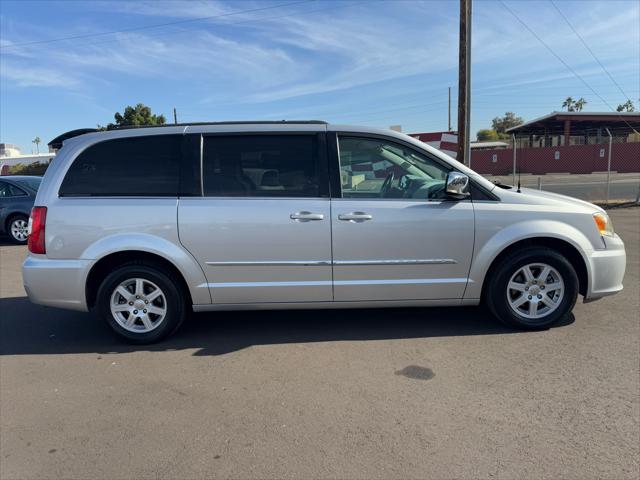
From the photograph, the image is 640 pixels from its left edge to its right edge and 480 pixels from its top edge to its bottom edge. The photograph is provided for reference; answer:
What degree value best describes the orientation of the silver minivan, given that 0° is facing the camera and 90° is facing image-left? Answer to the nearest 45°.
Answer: approximately 270°

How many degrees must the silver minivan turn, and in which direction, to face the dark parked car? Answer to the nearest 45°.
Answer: approximately 135° to its left

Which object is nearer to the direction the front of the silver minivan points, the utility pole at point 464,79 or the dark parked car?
the utility pole

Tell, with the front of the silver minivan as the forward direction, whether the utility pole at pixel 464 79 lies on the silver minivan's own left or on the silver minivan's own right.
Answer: on the silver minivan's own left
